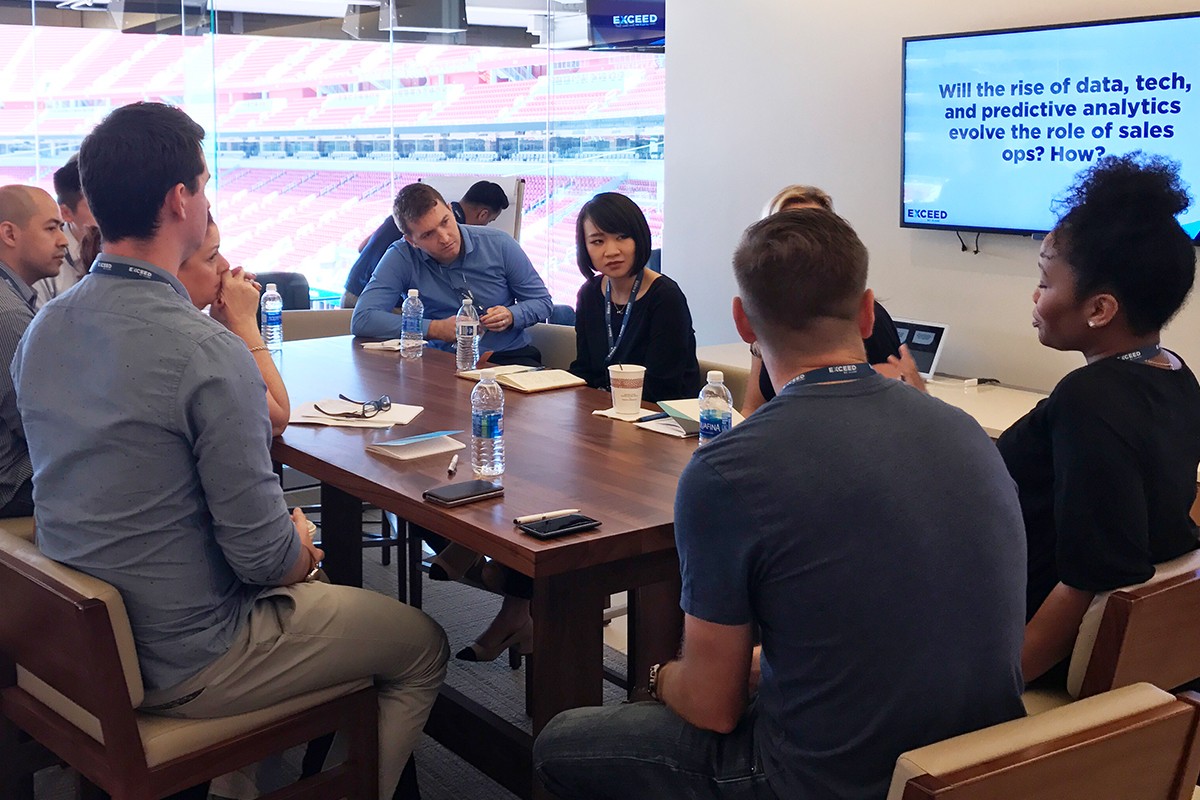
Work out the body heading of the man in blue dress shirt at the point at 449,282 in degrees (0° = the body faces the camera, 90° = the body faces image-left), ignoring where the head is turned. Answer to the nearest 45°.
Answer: approximately 0°

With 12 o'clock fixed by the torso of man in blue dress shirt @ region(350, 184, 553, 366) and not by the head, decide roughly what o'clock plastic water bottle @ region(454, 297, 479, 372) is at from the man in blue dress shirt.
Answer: The plastic water bottle is roughly at 12 o'clock from the man in blue dress shirt.

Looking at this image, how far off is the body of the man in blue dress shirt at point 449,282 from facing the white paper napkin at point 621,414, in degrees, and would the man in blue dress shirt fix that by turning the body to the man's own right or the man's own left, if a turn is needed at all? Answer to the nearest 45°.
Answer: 0° — they already face it

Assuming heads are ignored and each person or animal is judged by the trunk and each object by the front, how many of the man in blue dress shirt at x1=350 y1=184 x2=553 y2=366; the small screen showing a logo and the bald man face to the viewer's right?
1

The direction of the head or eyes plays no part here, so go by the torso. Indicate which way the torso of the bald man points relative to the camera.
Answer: to the viewer's right

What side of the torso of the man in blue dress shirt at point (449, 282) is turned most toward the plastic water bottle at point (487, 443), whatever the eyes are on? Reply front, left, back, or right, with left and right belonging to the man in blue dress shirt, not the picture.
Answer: front

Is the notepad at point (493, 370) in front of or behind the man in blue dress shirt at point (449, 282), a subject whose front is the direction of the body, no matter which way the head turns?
in front

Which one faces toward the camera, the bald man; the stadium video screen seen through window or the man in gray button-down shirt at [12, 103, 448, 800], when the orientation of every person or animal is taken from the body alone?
the stadium video screen seen through window

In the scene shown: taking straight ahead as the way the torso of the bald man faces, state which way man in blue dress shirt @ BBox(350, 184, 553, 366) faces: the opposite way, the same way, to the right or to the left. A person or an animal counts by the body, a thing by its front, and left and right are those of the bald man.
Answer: to the right

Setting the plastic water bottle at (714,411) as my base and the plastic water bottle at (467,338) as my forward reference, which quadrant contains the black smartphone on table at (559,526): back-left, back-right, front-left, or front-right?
back-left

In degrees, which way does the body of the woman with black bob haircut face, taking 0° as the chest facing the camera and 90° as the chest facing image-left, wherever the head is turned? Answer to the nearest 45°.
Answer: approximately 45°

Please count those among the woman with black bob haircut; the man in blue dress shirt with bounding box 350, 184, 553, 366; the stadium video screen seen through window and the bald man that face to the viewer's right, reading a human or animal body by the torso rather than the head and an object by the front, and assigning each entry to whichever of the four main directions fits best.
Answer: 1

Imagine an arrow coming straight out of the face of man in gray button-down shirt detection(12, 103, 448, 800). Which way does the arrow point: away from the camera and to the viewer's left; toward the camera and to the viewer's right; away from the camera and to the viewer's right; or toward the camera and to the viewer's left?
away from the camera and to the viewer's right
